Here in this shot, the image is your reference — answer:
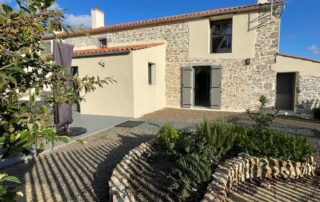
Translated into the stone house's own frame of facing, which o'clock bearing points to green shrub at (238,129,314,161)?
The green shrub is roughly at 12 o'clock from the stone house.

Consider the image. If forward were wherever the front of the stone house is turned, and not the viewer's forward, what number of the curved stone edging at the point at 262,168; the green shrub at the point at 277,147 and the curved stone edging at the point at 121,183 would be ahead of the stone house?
3

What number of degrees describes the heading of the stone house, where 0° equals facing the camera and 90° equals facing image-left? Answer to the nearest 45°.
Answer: approximately 0°

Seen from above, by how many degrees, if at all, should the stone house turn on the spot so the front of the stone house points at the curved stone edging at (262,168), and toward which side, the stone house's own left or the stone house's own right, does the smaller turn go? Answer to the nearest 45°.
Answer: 0° — it already faces it
